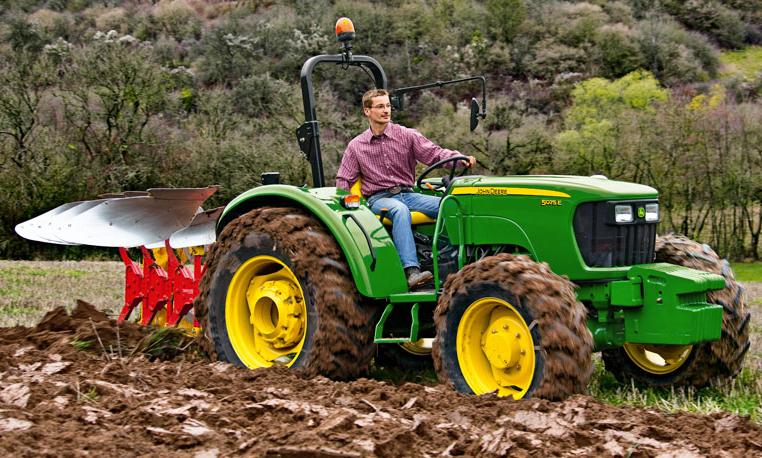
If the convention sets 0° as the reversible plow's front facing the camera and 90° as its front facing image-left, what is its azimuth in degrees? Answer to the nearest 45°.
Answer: approximately 315°

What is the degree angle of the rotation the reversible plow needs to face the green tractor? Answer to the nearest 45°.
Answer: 0° — it already faces it

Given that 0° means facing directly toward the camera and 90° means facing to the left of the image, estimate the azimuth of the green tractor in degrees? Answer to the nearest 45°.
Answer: approximately 315°

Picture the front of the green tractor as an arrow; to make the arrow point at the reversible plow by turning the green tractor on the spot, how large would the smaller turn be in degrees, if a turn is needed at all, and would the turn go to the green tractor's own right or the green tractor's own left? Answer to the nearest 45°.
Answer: approximately 180°
